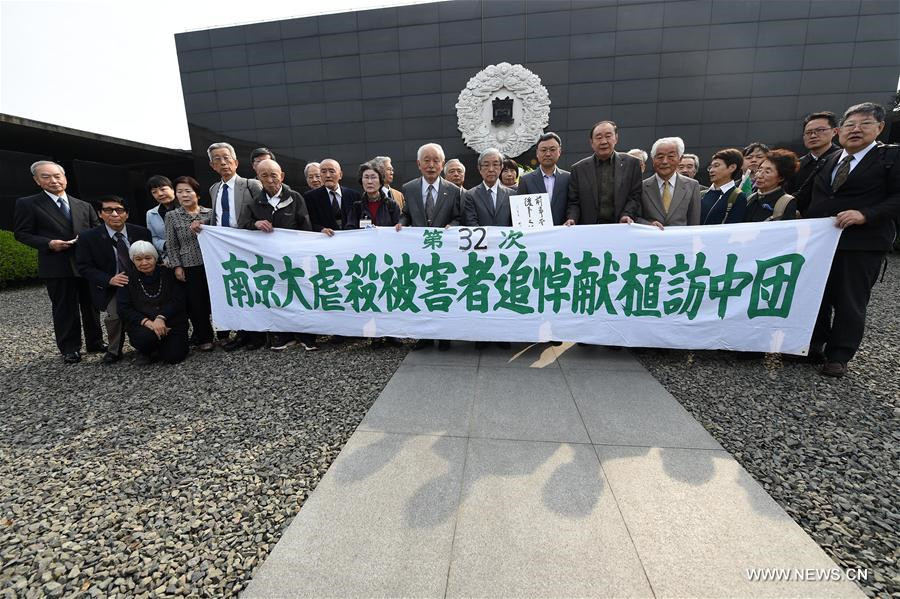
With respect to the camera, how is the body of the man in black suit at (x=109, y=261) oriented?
toward the camera

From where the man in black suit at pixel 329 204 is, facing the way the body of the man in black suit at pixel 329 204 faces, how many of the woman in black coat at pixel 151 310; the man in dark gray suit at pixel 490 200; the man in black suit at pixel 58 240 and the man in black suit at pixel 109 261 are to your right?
3

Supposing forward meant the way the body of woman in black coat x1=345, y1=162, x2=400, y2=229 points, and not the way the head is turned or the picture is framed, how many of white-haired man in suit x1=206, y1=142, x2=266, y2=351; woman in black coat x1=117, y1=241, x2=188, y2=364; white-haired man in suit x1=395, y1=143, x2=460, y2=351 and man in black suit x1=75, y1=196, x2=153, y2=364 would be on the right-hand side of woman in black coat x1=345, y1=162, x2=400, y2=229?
3

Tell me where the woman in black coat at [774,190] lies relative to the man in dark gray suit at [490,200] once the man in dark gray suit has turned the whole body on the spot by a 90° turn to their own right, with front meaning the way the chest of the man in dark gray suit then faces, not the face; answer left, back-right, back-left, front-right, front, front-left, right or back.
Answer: back

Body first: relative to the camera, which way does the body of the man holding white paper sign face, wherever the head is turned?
toward the camera

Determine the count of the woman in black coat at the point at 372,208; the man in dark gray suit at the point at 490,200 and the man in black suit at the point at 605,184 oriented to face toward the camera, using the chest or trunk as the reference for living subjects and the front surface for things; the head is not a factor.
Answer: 3

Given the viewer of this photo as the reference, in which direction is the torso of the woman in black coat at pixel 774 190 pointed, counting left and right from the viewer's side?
facing the viewer and to the left of the viewer

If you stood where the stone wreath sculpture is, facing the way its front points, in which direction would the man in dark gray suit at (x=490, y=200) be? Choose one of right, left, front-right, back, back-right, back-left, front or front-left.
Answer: front

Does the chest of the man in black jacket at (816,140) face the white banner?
yes

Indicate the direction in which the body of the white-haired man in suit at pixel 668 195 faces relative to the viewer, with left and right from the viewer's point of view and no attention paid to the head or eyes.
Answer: facing the viewer

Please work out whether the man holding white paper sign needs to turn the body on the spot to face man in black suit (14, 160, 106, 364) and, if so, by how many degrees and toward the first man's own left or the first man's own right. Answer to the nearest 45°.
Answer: approximately 90° to the first man's own right
